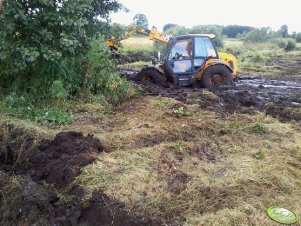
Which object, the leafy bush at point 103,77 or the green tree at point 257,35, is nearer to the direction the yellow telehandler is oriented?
the leafy bush

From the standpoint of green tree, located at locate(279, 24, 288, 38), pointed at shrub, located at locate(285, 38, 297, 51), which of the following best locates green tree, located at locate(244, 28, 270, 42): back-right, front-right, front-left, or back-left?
front-right

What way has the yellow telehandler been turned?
to the viewer's left

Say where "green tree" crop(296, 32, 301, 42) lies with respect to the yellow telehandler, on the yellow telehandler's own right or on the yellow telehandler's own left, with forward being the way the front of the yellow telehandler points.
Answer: on the yellow telehandler's own right

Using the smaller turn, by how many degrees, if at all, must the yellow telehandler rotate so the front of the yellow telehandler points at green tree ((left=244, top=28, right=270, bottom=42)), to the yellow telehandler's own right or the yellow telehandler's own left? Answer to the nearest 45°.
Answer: approximately 90° to the yellow telehandler's own right

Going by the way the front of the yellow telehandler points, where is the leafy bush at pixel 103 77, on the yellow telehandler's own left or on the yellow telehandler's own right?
on the yellow telehandler's own left

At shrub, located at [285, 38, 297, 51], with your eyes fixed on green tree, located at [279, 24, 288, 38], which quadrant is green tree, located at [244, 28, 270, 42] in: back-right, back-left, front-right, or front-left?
front-left

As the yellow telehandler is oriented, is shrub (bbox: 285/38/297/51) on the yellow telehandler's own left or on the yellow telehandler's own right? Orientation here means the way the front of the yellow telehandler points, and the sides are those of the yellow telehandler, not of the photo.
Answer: on the yellow telehandler's own right

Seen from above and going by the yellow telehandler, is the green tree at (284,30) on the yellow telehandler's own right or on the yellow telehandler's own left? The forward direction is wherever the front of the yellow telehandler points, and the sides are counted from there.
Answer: on the yellow telehandler's own right
